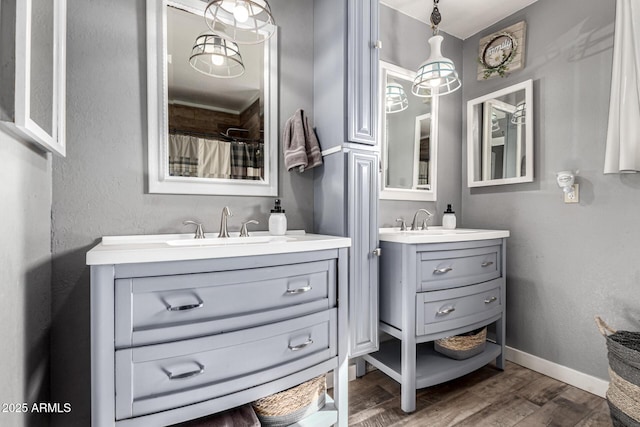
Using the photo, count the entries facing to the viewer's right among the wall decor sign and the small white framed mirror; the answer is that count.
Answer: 0

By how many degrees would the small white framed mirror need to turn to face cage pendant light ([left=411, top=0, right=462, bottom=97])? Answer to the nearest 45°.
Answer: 0° — it already faces it

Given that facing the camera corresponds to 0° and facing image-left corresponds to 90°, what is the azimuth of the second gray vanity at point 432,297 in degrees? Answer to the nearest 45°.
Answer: approximately 315°

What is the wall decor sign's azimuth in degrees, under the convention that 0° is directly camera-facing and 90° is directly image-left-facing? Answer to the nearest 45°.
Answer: approximately 45°

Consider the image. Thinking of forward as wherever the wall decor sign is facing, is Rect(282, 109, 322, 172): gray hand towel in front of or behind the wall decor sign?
in front

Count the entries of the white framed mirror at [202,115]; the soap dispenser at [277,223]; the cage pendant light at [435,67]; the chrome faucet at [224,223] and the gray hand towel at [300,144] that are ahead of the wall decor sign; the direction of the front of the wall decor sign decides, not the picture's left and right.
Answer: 5

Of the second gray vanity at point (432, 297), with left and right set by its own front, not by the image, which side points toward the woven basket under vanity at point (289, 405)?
right

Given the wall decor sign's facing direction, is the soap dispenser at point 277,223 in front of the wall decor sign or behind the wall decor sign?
in front

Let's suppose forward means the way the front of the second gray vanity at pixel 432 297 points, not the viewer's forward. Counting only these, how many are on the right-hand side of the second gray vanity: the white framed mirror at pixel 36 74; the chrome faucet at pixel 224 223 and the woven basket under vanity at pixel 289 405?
3

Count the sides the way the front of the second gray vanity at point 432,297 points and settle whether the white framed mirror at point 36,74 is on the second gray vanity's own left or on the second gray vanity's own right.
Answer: on the second gray vanity's own right
